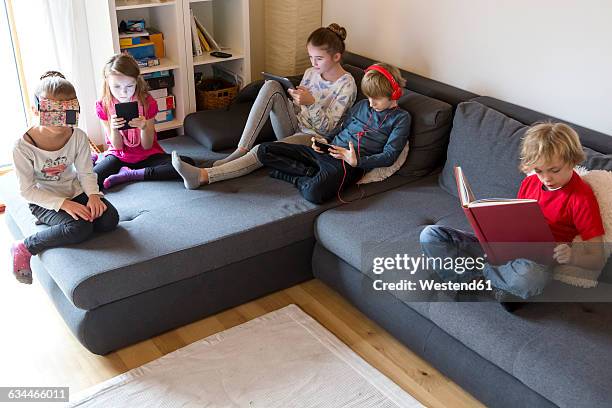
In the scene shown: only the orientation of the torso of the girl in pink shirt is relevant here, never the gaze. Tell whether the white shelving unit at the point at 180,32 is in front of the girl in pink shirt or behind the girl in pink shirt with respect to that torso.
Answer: behind

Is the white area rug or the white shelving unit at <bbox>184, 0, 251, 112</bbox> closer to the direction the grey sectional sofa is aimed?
the white area rug

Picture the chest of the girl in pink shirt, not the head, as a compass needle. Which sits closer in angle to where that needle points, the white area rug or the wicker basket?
the white area rug

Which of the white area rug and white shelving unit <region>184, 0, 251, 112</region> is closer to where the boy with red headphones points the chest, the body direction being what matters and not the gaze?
the white area rug

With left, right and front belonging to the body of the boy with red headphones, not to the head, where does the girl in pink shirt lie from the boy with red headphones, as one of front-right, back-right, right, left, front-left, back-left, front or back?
front-right

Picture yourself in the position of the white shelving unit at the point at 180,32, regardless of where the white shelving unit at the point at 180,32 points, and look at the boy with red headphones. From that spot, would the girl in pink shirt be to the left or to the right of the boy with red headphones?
right

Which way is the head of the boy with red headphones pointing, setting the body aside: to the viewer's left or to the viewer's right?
to the viewer's left

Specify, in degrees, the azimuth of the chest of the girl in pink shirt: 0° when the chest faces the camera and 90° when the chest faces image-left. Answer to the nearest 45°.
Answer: approximately 0°

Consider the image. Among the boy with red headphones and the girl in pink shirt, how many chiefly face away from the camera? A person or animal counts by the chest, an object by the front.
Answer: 0
